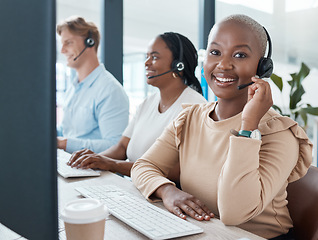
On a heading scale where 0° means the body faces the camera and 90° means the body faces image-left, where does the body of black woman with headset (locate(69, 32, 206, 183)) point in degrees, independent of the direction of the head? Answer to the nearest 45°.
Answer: approximately 45°

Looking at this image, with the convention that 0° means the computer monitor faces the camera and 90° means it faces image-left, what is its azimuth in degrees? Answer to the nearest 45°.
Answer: approximately 225°

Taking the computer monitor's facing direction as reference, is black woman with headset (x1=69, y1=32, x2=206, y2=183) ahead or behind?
ahead

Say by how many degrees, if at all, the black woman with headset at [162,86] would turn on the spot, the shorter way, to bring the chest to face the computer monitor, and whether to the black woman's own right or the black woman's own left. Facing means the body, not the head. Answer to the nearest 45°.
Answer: approximately 45° to the black woman's own left

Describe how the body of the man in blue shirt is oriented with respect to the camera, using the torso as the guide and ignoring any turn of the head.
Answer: to the viewer's left

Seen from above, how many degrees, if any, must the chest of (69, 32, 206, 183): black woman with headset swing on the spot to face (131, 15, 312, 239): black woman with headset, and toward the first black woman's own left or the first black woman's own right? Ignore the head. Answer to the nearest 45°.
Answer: approximately 45° to the first black woman's own left

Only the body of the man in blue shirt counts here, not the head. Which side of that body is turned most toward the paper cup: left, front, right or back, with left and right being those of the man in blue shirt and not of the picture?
left

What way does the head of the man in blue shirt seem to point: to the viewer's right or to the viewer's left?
to the viewer's left

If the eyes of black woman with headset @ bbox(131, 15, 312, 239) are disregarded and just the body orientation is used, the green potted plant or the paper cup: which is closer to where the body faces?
the paper cup

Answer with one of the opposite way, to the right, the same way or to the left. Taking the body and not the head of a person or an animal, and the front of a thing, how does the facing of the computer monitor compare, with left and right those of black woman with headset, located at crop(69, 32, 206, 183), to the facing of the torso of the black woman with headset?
the opposite way

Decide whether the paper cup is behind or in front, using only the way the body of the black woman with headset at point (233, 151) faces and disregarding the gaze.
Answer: in front
